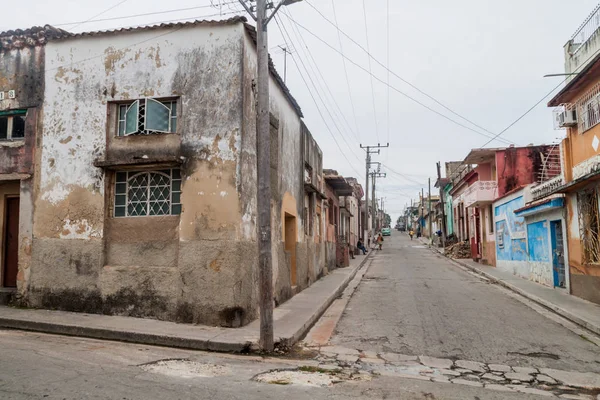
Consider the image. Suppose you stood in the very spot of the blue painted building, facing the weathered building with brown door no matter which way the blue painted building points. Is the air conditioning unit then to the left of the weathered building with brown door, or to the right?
left

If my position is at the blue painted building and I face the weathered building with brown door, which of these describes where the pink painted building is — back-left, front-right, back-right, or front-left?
back-right

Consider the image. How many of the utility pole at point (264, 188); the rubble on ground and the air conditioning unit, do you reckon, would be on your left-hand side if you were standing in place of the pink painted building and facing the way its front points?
2

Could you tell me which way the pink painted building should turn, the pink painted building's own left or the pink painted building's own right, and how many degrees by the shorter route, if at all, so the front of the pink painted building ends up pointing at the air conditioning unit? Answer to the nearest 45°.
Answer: approximately 90° to the pink painted building's own left

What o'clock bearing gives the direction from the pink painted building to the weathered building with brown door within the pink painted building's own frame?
The weathered building with brown door is roughly at 10 o'clock from the pink painted building.

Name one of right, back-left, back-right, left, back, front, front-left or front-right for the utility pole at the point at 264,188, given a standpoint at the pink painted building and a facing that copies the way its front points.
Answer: left

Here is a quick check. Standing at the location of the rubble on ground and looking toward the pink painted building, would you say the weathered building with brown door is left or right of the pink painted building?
right

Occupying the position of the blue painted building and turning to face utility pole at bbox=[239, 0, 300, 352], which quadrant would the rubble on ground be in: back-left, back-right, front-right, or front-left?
back-right

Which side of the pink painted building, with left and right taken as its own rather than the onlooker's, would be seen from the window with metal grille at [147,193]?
left

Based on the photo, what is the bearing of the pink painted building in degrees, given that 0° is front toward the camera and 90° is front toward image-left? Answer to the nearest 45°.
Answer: approximately 90°
